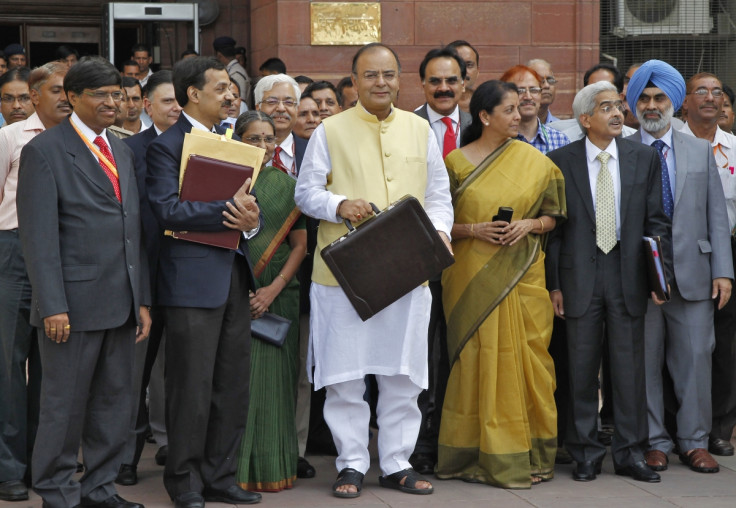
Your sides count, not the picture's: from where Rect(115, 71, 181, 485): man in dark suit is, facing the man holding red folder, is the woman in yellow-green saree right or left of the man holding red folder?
left

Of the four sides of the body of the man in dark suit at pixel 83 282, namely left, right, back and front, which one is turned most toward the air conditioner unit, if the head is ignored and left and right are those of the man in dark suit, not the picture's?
left

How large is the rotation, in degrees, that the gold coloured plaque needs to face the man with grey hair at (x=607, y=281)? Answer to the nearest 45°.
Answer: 0° — it already faces them

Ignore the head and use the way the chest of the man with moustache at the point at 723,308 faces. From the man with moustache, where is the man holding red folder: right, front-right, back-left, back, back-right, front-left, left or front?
front-right

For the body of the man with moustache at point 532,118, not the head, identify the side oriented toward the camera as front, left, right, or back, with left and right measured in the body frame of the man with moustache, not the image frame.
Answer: front

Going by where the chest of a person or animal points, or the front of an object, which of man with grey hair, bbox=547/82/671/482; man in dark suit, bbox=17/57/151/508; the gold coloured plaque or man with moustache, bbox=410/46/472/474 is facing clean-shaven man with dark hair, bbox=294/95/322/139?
the gold coloured plaque

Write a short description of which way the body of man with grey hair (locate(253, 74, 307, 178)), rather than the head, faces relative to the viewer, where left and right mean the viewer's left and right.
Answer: facing the viewer

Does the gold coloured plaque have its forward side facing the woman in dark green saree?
yes

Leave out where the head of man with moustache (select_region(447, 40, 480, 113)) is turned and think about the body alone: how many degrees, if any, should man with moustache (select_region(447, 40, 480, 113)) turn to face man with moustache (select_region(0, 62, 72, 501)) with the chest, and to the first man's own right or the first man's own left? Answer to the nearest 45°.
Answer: approximately 45° to the first man's own right

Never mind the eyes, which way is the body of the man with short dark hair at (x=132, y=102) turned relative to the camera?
toward the camera

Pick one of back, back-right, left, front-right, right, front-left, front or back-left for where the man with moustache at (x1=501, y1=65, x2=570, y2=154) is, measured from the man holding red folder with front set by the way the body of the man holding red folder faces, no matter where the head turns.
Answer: front-left

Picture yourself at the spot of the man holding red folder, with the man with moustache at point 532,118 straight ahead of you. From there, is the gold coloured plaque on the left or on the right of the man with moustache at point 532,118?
left

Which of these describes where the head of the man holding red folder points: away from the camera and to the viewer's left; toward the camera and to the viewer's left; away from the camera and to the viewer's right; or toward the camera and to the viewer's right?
toward the camera and to the viewer's right
